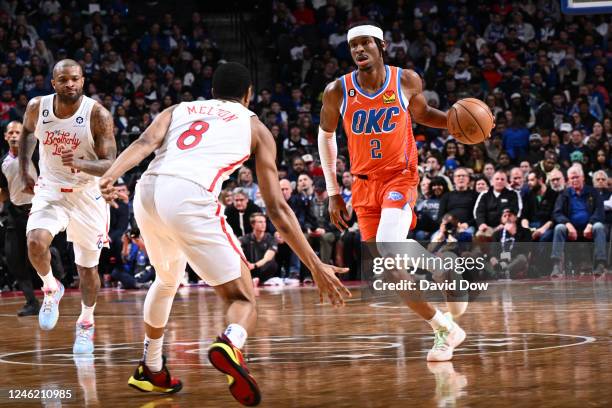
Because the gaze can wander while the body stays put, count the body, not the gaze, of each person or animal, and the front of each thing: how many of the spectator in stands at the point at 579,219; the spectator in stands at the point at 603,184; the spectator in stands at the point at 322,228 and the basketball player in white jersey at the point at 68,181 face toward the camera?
4

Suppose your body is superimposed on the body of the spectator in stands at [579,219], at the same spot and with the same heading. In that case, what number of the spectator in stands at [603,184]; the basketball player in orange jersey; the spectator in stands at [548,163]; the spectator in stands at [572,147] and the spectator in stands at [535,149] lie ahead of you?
1

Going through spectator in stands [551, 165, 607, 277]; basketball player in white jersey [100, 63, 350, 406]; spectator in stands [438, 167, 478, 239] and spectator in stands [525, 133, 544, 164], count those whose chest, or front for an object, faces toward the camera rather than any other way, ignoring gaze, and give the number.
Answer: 3

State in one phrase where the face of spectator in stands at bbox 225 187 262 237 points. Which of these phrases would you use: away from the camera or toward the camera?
toward the camera

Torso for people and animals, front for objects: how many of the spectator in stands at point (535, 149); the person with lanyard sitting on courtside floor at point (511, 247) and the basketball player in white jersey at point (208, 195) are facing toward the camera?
2

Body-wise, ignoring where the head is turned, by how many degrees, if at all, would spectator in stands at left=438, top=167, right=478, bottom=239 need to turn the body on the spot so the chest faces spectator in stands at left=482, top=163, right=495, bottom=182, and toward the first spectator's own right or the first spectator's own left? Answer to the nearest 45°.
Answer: approximately 180°

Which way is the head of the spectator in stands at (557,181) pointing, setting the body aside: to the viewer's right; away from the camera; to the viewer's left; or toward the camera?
toward the camera

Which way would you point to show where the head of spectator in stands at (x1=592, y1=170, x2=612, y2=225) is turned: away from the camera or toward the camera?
toward the camera

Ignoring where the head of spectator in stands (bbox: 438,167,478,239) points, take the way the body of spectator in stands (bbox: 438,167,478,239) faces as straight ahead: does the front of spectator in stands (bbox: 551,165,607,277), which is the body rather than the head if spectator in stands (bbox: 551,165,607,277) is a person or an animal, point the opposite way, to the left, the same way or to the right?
the same way

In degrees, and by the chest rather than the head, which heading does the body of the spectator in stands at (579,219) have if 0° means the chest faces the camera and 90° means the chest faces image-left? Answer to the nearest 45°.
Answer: approximately 0°

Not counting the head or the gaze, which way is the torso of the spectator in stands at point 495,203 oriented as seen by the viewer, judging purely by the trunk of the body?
toward the camera

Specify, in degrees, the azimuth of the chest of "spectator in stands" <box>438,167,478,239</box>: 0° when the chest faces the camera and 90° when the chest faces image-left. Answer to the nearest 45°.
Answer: approximately 0°

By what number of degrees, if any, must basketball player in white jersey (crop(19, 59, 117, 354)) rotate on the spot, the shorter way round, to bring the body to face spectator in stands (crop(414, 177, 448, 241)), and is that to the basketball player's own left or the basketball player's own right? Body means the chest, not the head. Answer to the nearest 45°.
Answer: approximately 135° to the basketball player's own left

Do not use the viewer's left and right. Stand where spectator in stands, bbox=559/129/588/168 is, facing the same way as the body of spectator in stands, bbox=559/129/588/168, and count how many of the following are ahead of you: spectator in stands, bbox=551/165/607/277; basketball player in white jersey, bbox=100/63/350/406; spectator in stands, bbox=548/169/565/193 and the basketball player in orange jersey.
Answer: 4

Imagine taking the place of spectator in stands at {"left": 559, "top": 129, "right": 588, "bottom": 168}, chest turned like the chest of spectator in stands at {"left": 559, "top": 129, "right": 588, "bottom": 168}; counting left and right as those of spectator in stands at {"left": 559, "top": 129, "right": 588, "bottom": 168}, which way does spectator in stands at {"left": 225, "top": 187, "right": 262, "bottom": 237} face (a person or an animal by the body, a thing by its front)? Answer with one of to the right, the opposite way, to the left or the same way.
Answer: the same way
